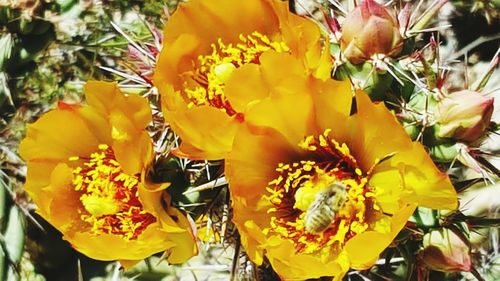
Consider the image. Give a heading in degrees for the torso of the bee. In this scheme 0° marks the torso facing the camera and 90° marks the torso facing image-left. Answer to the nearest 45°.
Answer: approximately 225°
